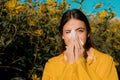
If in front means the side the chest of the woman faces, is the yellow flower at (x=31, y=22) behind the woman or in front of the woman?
behind

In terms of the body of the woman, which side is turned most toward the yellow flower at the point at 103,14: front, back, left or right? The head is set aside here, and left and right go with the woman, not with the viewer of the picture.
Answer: back

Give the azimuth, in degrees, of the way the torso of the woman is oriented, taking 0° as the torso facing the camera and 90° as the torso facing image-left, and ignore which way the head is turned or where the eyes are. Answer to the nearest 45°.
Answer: approximately 0°

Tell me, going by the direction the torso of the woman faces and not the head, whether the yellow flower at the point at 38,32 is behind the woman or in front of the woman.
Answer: behind

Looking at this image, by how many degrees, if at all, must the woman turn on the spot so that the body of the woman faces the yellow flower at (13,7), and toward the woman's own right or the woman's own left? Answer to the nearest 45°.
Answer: approximately 135° to the woman's own right
